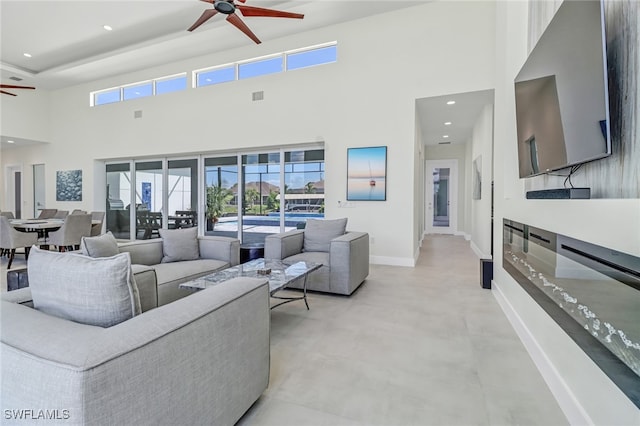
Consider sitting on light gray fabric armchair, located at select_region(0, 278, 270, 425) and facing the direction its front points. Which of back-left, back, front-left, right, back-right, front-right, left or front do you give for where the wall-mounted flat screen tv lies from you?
front-right

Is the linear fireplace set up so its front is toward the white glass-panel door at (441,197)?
no

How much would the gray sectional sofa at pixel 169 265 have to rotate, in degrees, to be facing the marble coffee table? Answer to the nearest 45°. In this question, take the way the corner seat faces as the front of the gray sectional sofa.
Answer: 0° — it already faces it

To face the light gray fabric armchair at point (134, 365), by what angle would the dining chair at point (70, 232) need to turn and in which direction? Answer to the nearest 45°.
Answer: approximately 135° to its left

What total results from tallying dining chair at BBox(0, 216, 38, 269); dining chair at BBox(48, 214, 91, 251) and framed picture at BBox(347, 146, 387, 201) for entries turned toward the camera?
1

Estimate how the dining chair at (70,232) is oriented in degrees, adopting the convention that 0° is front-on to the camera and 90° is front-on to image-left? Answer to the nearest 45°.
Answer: approximately 135°

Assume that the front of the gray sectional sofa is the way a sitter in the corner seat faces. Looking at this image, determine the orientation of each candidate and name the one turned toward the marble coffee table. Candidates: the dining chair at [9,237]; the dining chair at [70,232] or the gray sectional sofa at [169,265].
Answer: the gray sectional sofa

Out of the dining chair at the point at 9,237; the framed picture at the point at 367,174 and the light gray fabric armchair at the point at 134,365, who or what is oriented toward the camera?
the framed picture

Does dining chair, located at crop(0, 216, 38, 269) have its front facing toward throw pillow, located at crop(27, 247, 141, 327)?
no

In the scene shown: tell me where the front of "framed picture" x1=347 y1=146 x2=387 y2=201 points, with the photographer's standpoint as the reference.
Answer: facing the viewer

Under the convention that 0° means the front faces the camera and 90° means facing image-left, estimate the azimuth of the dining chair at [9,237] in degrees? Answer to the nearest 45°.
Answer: approximately 225°

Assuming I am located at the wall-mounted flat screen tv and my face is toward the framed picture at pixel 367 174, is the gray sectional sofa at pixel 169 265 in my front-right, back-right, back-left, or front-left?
front-left

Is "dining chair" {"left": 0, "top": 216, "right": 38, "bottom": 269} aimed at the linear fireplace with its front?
no

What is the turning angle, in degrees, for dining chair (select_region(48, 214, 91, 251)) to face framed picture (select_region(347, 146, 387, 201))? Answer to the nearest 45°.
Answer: approximately 180°

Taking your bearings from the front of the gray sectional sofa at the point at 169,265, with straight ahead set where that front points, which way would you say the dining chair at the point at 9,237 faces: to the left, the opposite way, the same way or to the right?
to the left
